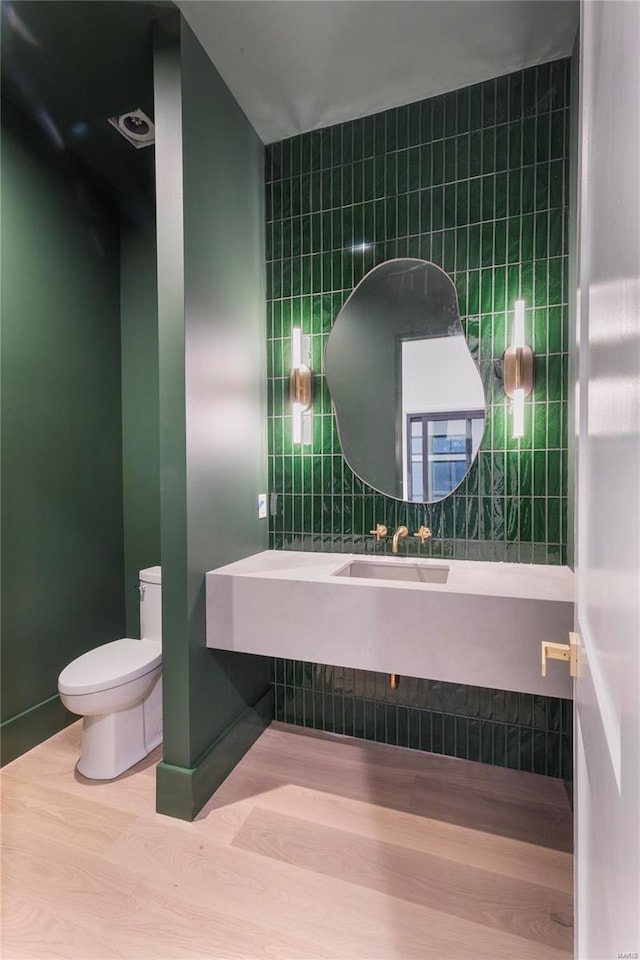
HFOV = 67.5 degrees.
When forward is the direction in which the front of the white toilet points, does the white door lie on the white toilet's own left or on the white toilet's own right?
on the white toilet's own left

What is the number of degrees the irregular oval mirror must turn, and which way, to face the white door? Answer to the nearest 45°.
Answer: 0° — it already faces it

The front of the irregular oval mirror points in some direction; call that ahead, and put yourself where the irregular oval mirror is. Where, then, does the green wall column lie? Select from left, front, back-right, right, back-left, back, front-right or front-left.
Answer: front-right

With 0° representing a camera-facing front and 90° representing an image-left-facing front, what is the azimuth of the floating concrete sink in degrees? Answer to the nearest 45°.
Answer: approximately 0°
